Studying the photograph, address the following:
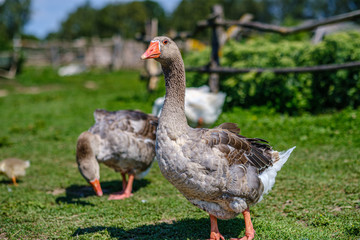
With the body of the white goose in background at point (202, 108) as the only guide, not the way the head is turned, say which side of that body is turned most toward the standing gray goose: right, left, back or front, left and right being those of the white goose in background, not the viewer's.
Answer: left

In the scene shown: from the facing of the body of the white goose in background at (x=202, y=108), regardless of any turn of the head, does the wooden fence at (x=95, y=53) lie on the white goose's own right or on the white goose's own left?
on the white goose's own right

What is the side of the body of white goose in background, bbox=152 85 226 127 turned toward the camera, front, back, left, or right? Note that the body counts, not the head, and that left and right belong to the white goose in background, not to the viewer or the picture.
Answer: left

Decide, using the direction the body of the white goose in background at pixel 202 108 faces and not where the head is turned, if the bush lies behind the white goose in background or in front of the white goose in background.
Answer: behind

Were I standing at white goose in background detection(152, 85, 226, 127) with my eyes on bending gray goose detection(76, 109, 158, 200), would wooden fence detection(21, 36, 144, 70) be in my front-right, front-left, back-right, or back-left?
back-right

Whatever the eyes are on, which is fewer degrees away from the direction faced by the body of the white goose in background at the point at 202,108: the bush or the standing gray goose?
the standing gray goose

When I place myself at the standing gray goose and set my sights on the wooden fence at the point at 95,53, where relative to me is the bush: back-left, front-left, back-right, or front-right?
front-right

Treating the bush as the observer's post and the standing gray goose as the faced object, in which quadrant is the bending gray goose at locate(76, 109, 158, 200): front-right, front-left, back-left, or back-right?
front-right
